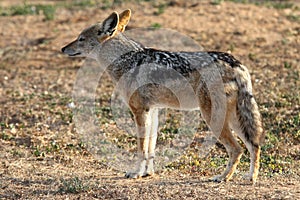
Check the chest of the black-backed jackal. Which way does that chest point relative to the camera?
to the viewer's left
